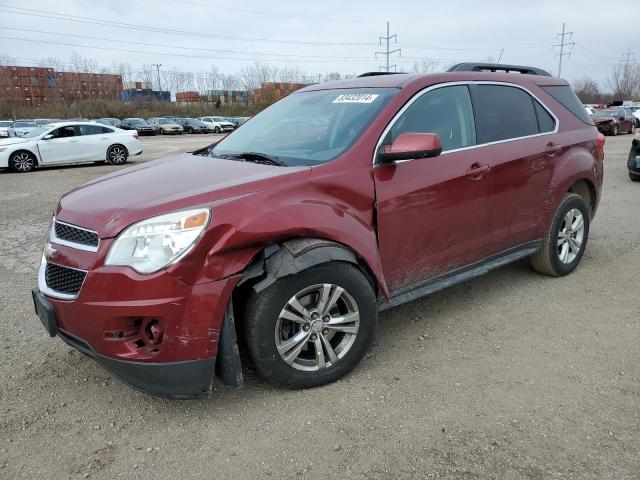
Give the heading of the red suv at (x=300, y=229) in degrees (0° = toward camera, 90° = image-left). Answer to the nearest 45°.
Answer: approximately 45°

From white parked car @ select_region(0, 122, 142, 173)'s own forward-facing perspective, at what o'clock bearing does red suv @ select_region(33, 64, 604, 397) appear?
The red suv is roughly at 9 o'clock from the white parked car.

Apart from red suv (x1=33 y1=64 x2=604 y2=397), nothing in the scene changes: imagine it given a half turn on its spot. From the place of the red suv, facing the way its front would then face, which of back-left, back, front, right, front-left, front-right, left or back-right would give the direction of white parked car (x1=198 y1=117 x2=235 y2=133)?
front-left

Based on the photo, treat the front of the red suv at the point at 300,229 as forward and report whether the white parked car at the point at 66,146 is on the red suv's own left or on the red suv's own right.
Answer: on the red suv's own right

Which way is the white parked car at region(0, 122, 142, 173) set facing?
to the viewer's left
